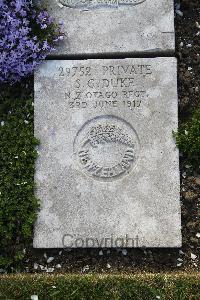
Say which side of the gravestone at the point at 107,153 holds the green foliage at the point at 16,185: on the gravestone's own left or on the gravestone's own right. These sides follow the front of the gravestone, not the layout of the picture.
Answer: on the gravestone's own right

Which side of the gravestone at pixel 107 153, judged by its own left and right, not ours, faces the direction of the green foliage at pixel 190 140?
left

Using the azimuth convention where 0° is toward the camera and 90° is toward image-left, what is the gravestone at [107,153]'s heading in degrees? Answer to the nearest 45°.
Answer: approximately 0°

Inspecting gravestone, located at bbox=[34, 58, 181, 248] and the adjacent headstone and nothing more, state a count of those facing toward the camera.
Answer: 2
